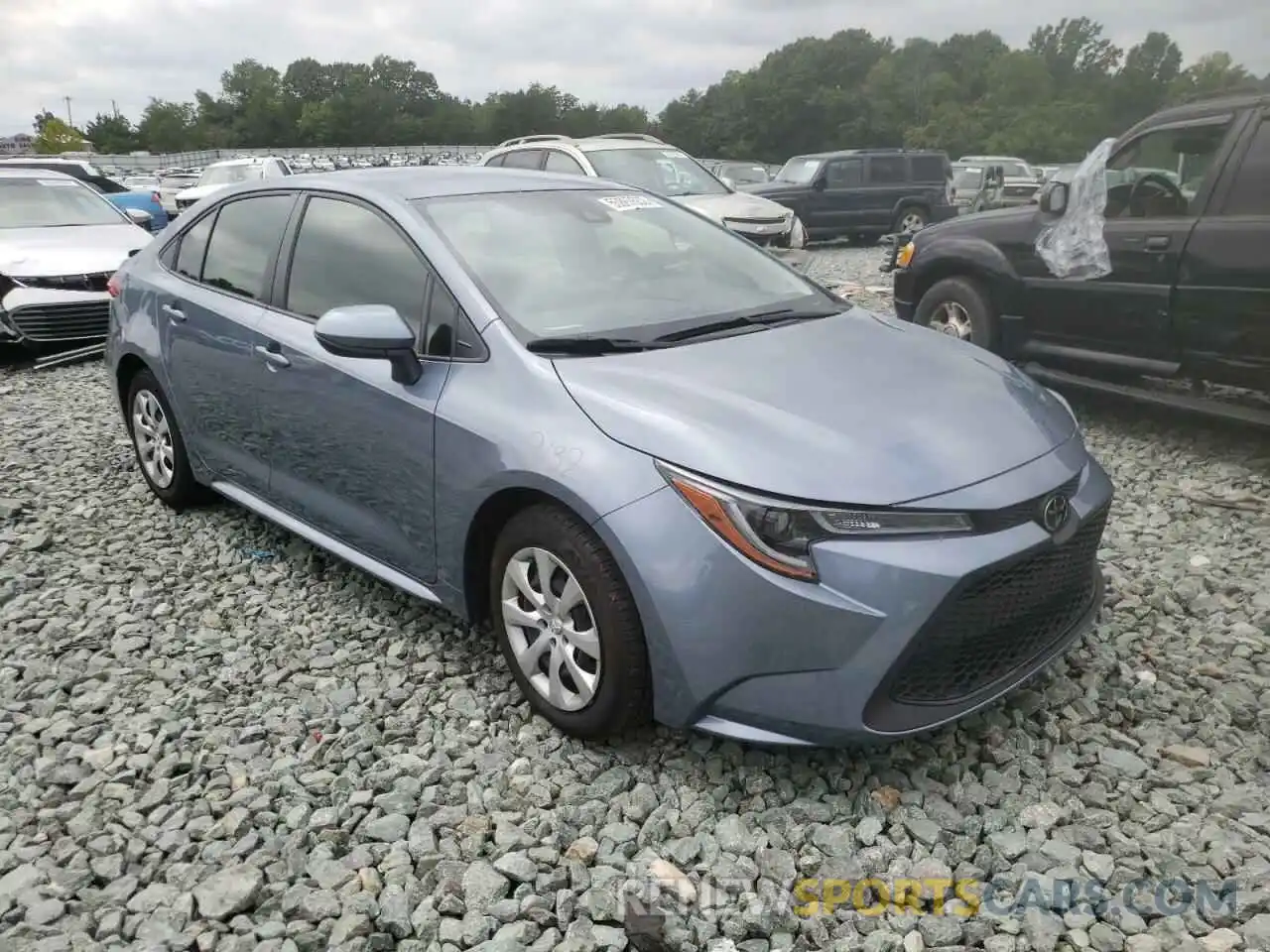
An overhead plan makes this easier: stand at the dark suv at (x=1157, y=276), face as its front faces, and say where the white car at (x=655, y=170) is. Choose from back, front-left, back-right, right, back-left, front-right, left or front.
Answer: front-right

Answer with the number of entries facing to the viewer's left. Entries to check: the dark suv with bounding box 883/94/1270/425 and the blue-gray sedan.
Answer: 1

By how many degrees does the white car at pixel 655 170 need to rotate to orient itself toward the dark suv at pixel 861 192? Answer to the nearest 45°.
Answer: approximately 90° to its left

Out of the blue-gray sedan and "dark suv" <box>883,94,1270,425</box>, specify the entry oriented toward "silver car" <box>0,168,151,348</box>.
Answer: the dark suv

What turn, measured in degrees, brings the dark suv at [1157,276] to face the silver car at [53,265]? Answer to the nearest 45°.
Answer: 0° — it already faces it

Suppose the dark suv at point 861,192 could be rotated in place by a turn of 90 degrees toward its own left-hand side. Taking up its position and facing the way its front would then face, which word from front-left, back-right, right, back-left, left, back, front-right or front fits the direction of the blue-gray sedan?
front-right

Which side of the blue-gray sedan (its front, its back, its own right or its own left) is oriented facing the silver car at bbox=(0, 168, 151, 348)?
back

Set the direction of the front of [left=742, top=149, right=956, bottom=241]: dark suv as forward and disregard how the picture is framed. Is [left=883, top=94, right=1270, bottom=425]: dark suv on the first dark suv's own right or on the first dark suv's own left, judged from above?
on the first dark suv's own left

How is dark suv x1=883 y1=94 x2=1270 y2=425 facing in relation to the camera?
to the viewer's left

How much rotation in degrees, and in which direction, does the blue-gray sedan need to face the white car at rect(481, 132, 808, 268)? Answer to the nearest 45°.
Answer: approximately 135° to its left

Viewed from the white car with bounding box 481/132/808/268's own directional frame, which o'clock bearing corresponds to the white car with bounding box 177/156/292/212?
the white car with bounding box 177/156/292/212 is roughly at 6 o'clock from the white car with bounding box 481/132/808/268.

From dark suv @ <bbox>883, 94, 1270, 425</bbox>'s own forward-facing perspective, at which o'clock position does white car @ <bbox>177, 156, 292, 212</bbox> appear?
The white car is roughly at 1 o'clock from the dark suv.

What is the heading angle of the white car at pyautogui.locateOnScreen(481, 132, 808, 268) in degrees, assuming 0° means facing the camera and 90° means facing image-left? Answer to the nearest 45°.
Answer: approximately 315°

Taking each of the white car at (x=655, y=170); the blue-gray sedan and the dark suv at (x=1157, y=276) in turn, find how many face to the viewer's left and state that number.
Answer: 1

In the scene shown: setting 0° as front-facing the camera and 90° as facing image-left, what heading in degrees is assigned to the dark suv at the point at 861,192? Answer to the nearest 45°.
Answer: approximately 45°

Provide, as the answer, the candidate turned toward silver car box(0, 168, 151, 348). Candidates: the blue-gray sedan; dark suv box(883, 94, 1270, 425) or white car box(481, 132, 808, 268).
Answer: the dark suv

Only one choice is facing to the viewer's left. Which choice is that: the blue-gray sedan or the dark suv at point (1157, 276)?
the dark suv

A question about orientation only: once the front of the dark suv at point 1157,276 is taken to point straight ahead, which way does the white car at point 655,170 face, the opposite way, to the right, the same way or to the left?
the opposite way

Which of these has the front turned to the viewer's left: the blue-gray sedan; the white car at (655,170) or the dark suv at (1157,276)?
the dark suv

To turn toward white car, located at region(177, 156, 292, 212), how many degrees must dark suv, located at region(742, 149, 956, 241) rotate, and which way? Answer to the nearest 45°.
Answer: approximately 45° to its right
